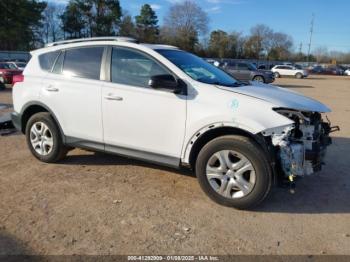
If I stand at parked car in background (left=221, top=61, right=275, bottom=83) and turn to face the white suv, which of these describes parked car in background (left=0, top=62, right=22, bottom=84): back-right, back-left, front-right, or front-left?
front-right

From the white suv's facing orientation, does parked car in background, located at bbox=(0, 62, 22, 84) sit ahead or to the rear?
to the rear

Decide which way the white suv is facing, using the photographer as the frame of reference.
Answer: facing the viewer and to the right of the viewer

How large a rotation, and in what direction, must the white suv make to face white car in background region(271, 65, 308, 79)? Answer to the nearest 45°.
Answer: approximately 135° to its left

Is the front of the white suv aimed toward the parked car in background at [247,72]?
no

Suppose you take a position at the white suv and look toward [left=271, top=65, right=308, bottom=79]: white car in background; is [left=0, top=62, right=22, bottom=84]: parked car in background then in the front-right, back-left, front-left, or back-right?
front-left

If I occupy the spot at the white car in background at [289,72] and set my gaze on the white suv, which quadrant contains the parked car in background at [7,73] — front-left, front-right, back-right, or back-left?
front-right
